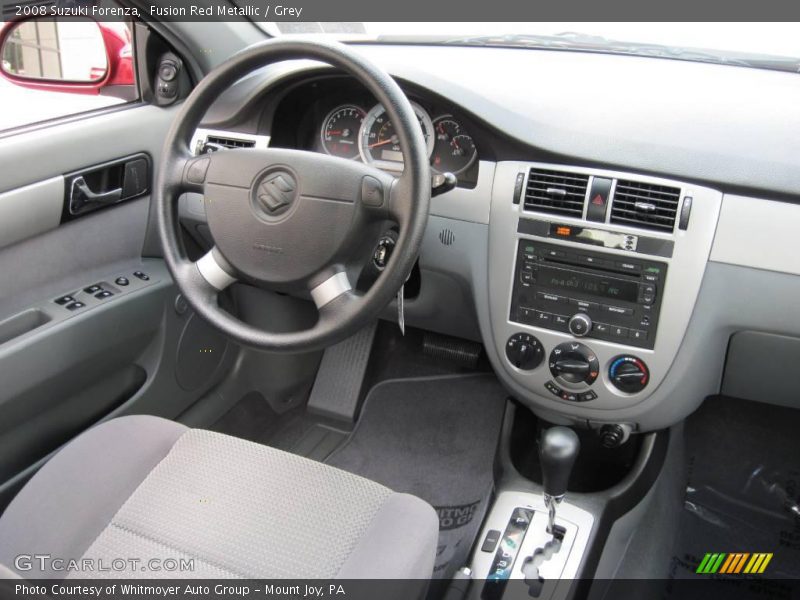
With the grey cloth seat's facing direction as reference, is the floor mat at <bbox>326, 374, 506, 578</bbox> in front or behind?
in front

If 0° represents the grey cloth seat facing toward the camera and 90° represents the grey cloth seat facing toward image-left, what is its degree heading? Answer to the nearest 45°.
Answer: approximately 225°

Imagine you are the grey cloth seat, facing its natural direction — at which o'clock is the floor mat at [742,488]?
The floor mat is roughly at 1 o'clock from the grey cloth seat.
